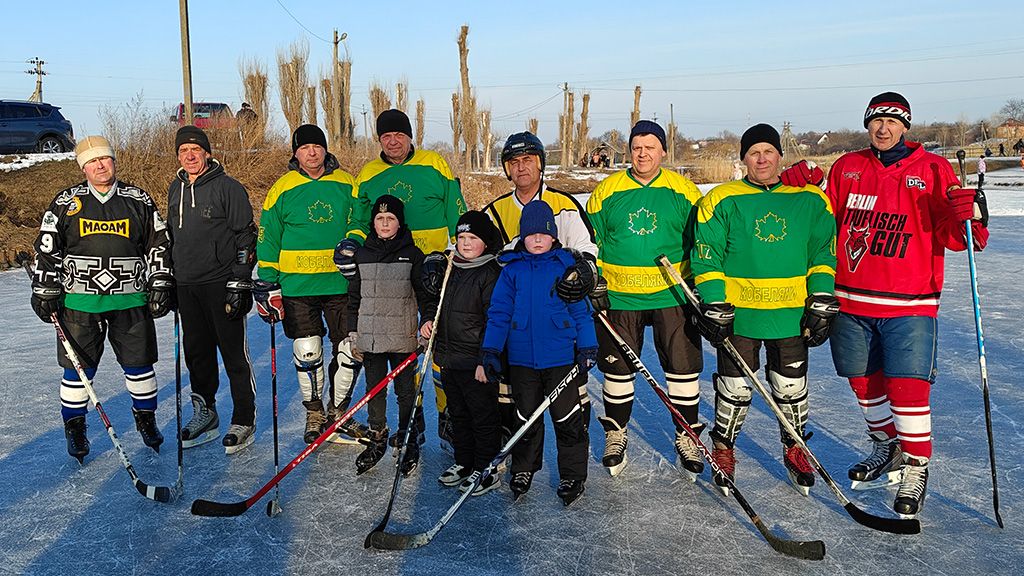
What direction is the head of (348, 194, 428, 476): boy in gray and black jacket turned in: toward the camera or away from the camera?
toward the camera

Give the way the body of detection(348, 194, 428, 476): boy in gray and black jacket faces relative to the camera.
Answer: toward the camera

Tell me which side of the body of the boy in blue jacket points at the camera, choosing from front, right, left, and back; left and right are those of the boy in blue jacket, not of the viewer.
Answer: front

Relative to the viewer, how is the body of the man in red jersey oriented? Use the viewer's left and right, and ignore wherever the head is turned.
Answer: facing the viewer

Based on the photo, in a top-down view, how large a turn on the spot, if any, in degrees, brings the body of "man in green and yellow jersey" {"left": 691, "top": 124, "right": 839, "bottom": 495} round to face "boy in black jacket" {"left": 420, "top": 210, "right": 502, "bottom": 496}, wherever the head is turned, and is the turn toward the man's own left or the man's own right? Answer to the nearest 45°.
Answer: approximately 90° to the man's own right

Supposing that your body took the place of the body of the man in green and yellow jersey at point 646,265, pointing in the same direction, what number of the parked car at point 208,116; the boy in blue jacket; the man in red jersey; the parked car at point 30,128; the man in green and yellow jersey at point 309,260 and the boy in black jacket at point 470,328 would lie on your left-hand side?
1

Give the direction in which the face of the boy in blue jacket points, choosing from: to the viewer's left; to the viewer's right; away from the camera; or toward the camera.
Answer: toward the camera

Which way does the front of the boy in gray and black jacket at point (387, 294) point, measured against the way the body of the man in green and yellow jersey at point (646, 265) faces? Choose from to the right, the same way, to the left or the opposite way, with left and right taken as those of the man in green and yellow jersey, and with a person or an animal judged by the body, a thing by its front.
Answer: the same way
